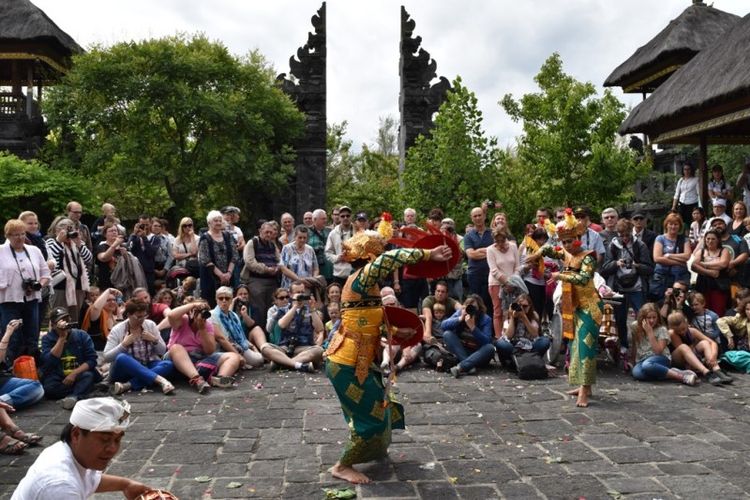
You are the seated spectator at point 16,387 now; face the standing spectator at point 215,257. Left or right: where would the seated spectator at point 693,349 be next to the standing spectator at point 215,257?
right

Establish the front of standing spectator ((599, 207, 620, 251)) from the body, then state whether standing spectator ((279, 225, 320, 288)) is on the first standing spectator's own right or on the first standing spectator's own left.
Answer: on the first standing spectator's own right

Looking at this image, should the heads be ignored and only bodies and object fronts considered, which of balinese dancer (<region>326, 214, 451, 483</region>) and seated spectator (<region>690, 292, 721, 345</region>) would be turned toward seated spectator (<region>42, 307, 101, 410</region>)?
seated spectator (<region>690, 292, 721, 345</region>)

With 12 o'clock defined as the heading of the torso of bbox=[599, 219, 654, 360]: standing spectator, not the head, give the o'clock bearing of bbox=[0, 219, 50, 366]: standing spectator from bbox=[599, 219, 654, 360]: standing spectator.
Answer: bbox=[0, 219, 50, 366]: standing spectator is roughly at 2 o'clock from bbox=[599, 219, 654, 360]: standing spectator.

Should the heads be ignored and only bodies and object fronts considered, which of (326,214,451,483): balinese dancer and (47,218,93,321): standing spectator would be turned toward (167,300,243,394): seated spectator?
the standing spectator

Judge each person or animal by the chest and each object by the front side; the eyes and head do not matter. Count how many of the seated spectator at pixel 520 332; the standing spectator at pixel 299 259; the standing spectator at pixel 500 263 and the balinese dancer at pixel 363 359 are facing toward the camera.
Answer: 3

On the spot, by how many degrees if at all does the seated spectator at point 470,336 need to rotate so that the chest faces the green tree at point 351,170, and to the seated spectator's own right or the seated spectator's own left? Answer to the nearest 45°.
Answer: approximately 180°

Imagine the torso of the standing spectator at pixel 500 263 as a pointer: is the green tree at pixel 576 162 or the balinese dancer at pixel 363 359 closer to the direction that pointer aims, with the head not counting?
the balinese dancer

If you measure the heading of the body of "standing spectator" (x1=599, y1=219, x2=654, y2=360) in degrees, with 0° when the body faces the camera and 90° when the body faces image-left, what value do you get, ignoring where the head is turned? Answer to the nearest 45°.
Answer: approximately 0°

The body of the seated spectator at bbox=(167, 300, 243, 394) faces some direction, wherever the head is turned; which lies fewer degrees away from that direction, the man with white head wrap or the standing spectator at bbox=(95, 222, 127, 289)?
the man with white head wrap

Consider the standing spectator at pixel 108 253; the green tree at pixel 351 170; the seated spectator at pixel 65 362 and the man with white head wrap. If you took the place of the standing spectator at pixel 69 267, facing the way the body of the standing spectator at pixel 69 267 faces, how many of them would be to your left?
2

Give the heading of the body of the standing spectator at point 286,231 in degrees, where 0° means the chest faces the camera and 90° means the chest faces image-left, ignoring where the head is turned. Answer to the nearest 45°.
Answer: approximately 0°

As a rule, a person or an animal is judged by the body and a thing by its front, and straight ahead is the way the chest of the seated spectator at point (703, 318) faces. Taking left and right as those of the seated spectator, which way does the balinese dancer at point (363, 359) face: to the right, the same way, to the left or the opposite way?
the opposite way

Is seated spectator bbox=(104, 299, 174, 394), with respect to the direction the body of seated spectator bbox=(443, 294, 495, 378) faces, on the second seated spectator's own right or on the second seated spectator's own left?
on the second seated spectator's own right
